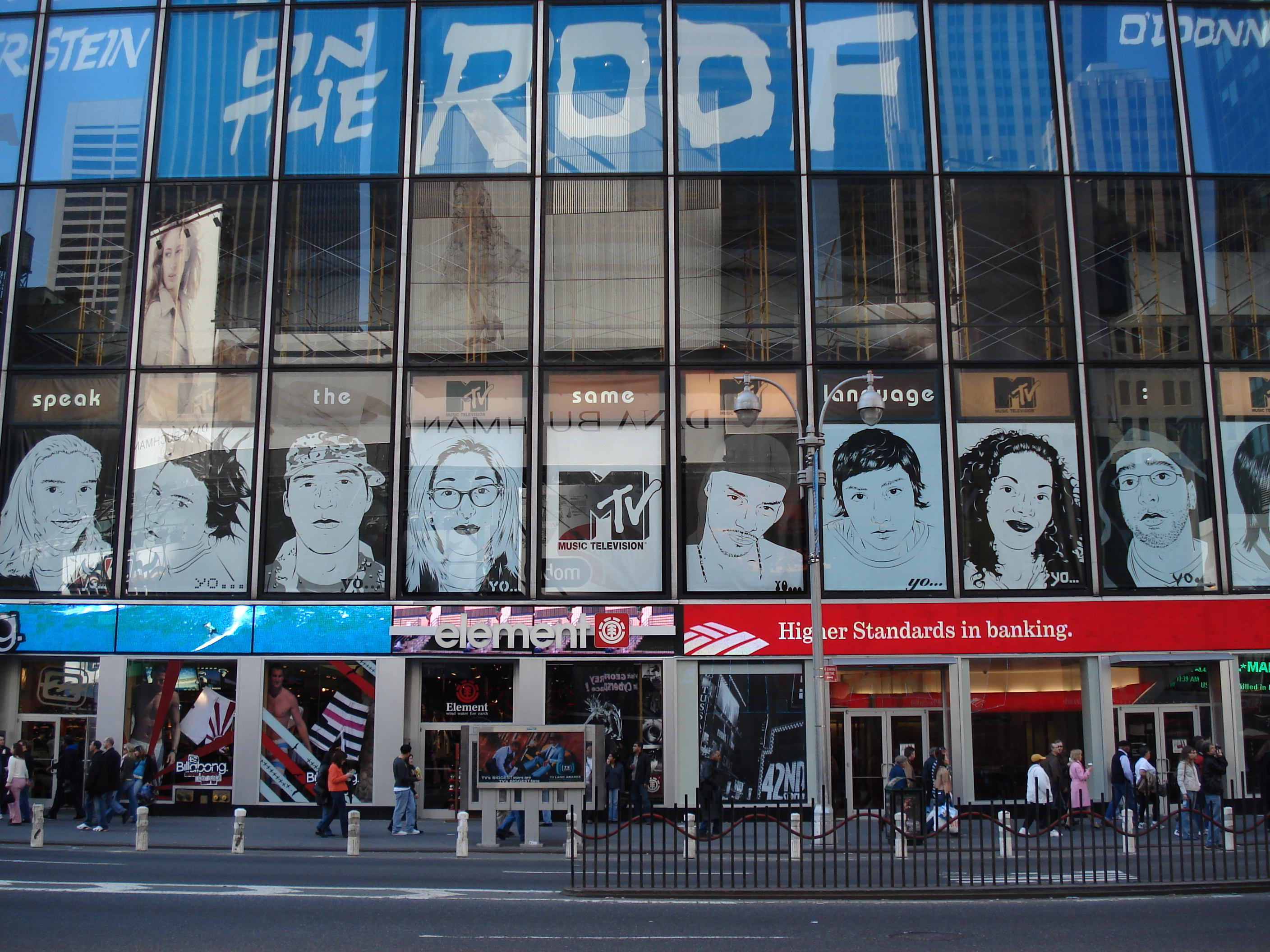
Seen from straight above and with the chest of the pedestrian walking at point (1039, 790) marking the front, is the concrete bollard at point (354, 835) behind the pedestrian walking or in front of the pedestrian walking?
behind

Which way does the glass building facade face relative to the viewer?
toward the camera

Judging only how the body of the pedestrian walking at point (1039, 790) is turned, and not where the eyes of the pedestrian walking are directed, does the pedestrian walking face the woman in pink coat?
no

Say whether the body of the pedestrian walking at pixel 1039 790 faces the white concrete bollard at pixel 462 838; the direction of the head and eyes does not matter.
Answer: no
